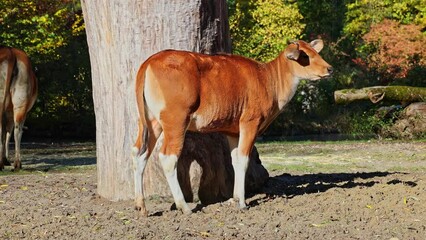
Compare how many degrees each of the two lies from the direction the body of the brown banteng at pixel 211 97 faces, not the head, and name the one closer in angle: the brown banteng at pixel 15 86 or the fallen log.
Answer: the fallen log

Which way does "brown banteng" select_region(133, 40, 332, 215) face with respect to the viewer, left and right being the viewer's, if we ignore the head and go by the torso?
facing away from the viewer and to the right of the viewer

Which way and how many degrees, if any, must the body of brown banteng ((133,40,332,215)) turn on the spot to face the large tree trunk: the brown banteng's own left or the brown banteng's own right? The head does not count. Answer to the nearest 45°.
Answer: approximately 90° to the brown banteng's own left

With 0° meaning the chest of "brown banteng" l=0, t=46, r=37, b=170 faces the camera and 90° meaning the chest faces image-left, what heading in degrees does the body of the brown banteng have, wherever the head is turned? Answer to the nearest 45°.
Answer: approximately 180°

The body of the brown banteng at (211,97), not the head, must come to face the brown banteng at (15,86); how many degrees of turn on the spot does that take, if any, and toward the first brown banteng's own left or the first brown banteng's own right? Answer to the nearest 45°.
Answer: approximately 90° to the first brown banteng's own left

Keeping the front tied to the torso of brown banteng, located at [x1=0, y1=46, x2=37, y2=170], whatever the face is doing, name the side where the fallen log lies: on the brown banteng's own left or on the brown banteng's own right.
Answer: on the brown banteng's own right

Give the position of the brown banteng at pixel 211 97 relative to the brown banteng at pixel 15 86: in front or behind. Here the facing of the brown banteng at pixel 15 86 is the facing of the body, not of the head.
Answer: behind

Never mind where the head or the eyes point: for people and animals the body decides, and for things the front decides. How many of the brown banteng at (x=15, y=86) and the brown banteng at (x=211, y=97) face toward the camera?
0
